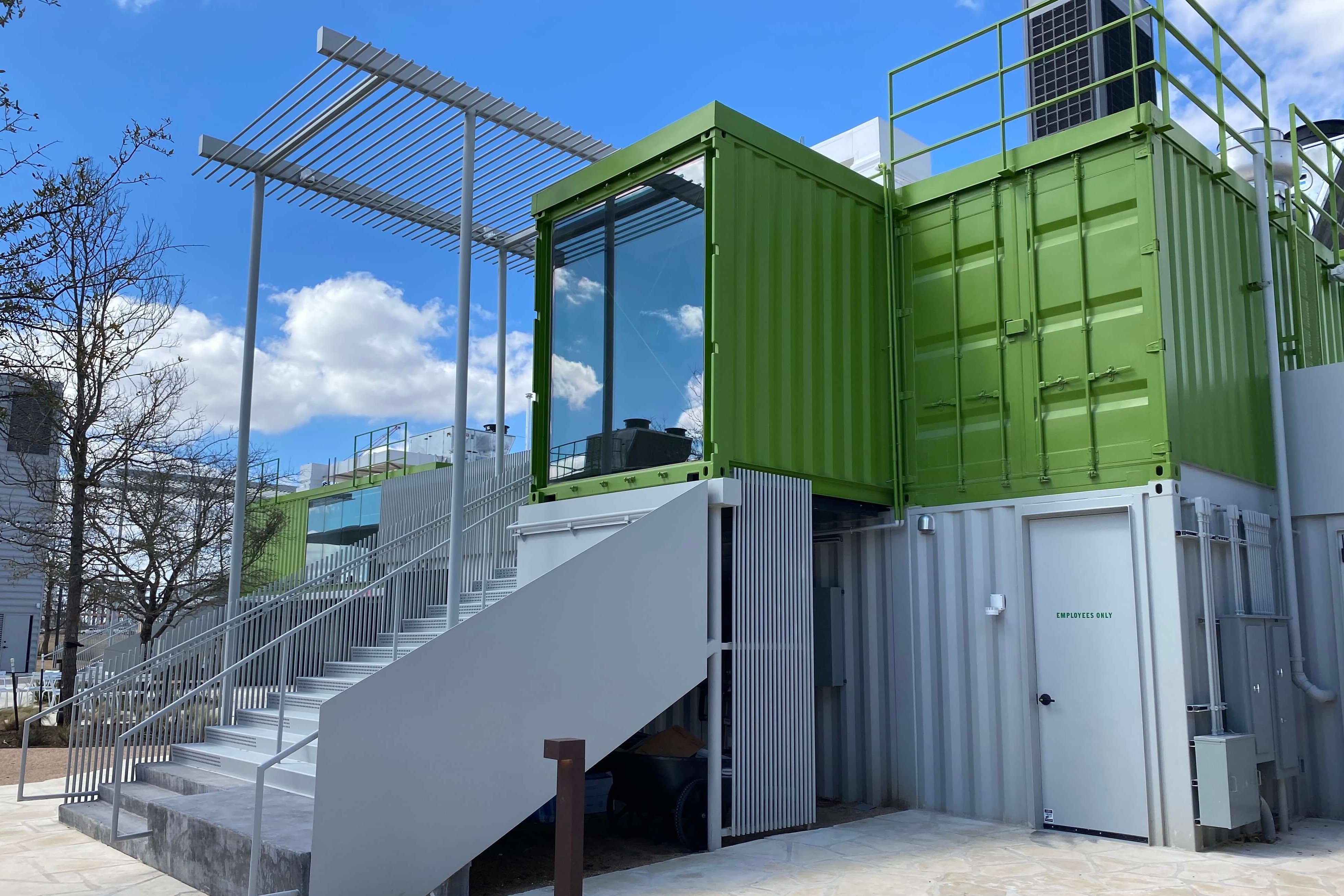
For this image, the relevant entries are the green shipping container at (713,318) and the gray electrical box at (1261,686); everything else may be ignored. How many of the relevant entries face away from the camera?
0

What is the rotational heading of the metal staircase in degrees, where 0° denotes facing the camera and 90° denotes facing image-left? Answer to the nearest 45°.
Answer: approximately 45°

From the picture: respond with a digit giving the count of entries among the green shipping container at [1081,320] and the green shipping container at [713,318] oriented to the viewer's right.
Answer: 0

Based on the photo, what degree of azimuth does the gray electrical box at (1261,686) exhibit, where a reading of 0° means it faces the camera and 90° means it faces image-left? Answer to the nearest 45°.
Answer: approximately 315°

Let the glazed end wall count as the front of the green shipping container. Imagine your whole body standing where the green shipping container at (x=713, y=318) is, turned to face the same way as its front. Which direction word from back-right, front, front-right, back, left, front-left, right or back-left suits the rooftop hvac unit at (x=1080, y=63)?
back

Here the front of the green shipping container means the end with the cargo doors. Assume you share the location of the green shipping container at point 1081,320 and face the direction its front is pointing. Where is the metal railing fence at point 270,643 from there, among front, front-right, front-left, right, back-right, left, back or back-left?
front-right

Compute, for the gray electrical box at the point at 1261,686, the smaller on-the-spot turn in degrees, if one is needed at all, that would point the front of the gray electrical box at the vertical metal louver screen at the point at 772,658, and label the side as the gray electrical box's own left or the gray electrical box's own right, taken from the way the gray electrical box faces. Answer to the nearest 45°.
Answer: approximately 90° to the gray electrical box's own right

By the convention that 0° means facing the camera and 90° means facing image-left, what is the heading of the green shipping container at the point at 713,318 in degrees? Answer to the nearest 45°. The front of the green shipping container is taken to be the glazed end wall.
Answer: approximately 45°
